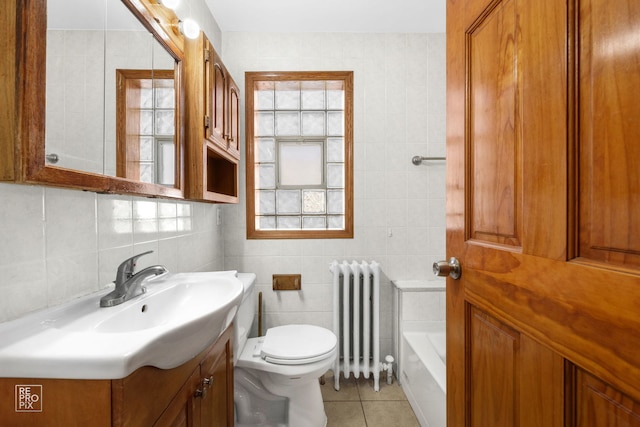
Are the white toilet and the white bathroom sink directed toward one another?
no

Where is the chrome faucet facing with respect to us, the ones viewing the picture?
facing the viewer and to the right of the viewer

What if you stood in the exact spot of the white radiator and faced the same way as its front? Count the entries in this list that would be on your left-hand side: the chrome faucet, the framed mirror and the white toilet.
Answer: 0

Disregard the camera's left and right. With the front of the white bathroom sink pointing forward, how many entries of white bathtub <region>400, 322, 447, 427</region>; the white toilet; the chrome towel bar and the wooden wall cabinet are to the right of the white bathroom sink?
0

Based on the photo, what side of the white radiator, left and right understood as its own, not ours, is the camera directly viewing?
front

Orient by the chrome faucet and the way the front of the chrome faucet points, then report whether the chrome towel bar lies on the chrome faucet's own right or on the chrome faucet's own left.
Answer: on the chrome faucet's own left

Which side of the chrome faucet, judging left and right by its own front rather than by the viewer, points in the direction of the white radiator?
left

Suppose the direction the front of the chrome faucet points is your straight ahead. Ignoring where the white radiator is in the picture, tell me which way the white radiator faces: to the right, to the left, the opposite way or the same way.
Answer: to the right

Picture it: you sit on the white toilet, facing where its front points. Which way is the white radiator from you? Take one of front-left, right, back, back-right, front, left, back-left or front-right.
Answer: front-left

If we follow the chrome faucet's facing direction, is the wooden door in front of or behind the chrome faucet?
in front

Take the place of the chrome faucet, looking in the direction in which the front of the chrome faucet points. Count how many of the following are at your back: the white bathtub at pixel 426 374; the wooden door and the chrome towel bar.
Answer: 0
